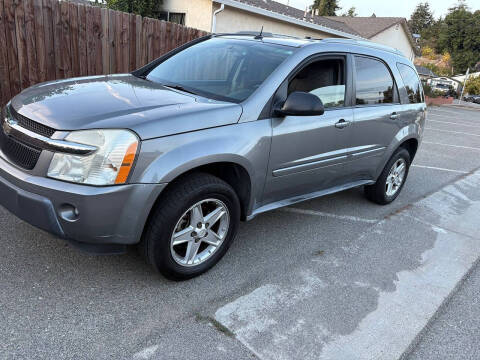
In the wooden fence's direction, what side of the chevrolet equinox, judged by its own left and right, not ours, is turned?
right

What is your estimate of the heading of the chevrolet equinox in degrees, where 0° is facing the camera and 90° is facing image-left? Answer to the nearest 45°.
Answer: approximately 45°

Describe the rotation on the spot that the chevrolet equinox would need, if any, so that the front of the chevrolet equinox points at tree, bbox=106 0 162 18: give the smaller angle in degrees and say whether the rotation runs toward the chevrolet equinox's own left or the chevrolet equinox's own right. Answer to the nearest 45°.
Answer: approximately 135° to the chevrolet equinox's own right

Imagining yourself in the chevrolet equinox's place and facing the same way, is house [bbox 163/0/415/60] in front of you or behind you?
behind

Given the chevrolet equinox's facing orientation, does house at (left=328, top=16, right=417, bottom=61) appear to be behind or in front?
behind
